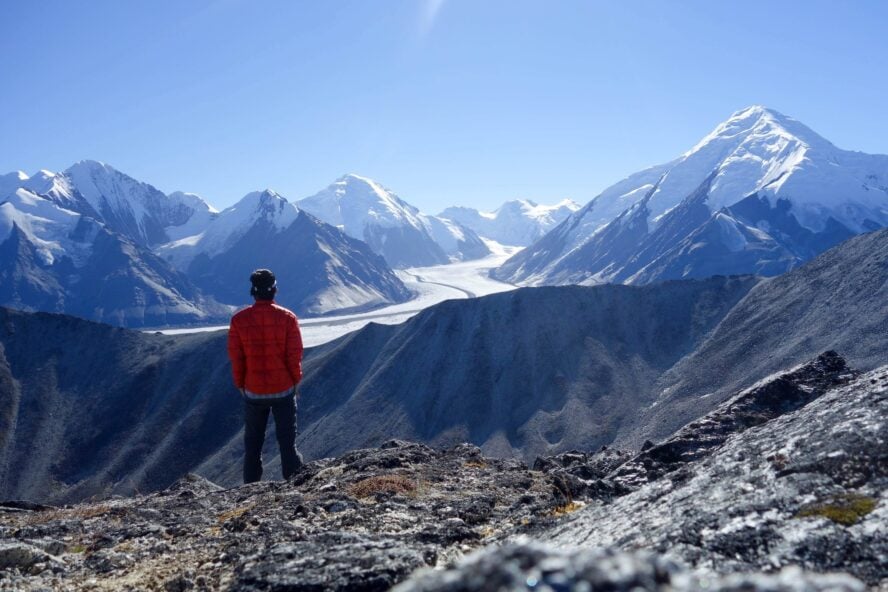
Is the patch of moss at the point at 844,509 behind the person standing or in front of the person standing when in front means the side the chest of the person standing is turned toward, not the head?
behind

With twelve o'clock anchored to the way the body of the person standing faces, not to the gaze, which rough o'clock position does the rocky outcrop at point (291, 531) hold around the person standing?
The rocky outcrop is roughly at 6 o'clock from the person standing.

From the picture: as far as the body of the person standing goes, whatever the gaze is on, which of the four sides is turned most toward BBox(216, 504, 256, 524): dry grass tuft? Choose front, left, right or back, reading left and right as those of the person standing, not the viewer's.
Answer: back

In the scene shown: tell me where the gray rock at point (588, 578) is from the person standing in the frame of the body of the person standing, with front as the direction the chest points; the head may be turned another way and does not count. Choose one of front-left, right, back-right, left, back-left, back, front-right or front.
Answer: back

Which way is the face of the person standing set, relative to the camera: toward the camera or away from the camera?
away from the camera

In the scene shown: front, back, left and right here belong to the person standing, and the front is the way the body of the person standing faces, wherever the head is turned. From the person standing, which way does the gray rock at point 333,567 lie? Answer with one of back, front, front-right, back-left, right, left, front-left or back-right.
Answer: back

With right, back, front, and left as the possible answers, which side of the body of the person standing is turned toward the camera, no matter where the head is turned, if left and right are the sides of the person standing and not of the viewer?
back

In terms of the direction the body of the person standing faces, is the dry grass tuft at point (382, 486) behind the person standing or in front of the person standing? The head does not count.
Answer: behind
